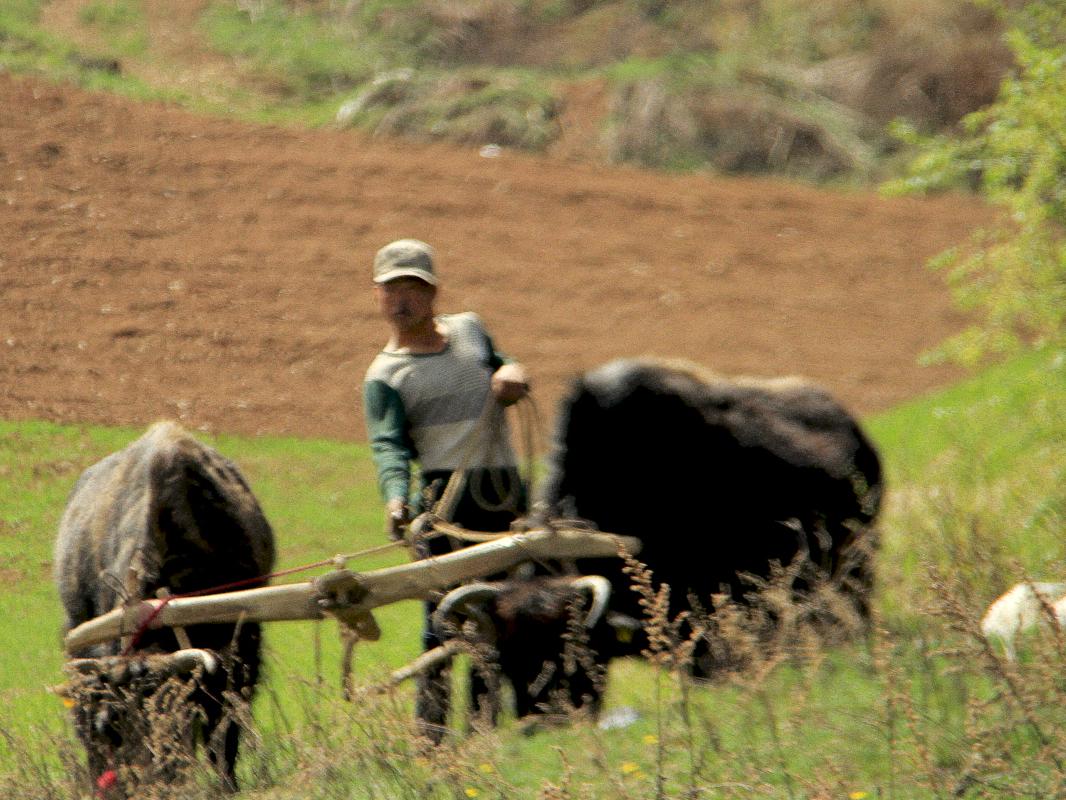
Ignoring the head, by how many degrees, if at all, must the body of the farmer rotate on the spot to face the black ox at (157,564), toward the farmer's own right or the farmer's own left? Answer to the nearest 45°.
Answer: approximately 90° to the farmer's own right

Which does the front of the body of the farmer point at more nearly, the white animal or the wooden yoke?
the wooden yoke

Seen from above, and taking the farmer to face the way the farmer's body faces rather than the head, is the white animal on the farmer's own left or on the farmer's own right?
on the farmer's own left

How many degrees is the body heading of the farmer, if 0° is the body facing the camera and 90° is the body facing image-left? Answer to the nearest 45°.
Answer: approximately 0°
